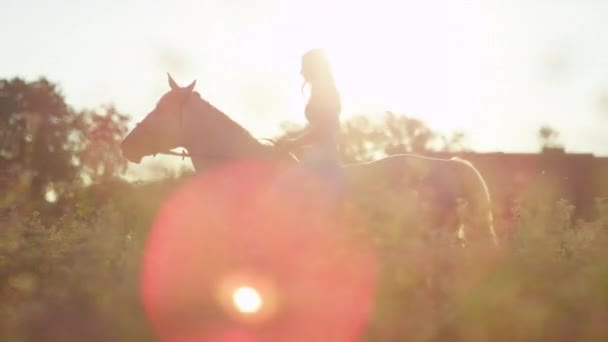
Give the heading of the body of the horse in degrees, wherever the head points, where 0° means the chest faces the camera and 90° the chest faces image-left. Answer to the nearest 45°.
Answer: approximately 90°

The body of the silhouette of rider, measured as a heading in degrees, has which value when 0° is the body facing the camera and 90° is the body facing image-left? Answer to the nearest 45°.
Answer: approximately 90°
